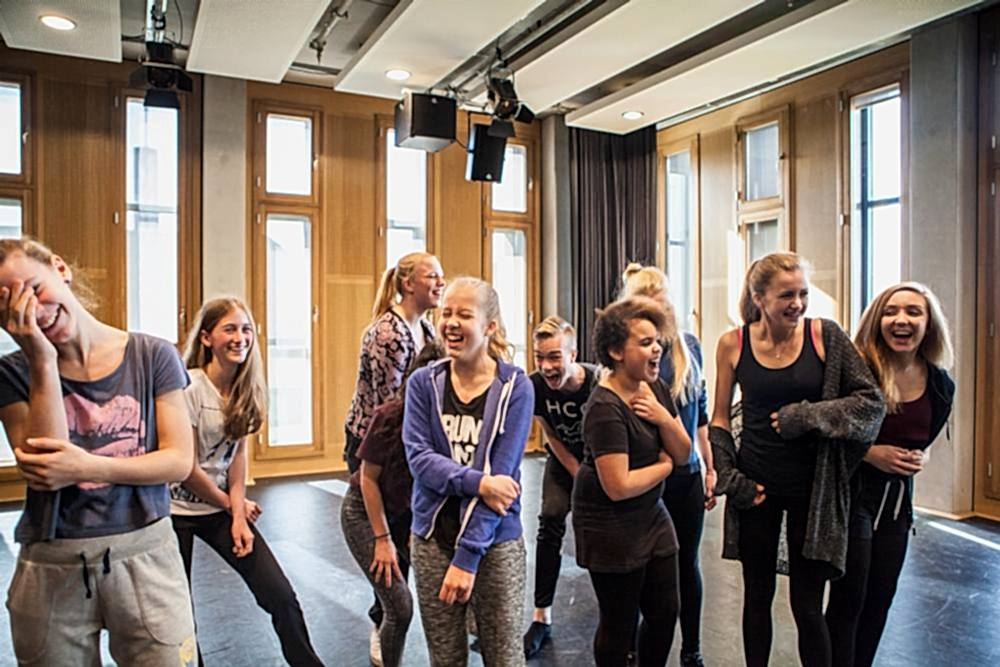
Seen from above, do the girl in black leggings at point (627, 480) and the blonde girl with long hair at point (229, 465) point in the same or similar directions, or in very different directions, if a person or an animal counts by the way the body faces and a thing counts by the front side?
same or similar directions

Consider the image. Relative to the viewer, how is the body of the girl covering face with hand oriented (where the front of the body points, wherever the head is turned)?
toward the camera

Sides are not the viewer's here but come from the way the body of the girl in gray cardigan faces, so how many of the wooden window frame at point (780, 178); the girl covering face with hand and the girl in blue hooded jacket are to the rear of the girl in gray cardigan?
1

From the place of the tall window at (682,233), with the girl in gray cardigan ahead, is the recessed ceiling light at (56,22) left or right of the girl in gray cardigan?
right

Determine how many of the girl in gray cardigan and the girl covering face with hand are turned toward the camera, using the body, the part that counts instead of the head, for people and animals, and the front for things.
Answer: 2

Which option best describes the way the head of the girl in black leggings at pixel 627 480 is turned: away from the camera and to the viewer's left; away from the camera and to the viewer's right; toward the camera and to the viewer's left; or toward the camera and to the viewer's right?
toward the camera and to the viewer's right

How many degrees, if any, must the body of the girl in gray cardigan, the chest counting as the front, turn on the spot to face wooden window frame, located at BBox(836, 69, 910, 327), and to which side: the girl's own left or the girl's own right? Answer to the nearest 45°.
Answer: approximately 180°

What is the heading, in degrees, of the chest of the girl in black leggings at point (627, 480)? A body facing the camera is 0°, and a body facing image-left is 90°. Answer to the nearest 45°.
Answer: approximately 315°

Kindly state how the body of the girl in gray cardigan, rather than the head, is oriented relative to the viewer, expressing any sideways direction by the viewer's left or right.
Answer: facing the viewer

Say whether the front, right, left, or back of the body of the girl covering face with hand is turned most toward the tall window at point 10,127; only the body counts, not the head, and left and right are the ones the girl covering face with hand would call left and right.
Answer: back

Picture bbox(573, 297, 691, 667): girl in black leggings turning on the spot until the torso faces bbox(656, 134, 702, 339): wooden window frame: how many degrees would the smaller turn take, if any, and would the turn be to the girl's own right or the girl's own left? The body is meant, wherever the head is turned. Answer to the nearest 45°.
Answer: approximately 135° to the girl's own left

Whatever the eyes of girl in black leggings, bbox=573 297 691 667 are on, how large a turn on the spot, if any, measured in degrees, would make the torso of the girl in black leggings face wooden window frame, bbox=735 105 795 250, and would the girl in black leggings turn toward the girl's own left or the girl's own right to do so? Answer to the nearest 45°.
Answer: approximately 135° to the girl's own left

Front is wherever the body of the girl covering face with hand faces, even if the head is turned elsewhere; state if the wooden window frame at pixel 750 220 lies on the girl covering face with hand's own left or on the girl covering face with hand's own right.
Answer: on the girl covering face with hand's own left

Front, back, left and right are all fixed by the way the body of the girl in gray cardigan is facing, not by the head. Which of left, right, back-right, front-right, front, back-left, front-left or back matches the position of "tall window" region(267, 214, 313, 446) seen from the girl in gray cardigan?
back-right
